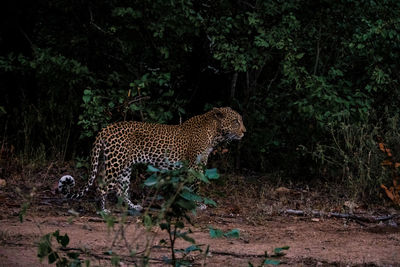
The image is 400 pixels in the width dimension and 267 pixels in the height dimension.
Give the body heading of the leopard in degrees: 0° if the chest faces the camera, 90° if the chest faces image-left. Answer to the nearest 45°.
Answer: approximately 270°

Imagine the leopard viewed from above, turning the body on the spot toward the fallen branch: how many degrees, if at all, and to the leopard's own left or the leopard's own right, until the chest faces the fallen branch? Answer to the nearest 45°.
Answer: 0° — it already faces it
